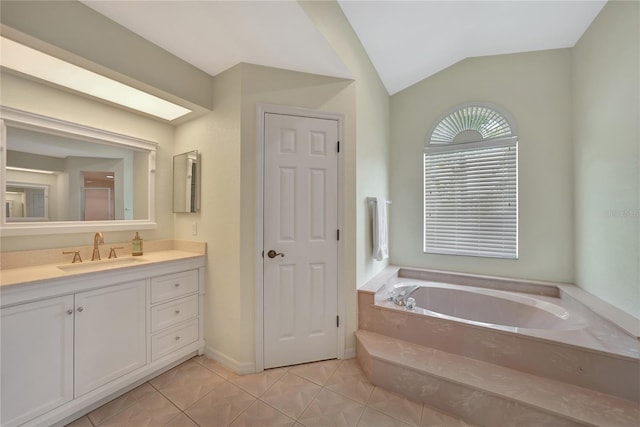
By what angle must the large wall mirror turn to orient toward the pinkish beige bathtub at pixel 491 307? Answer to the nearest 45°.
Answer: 0° — it already faces it

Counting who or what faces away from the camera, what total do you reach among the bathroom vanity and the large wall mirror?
0

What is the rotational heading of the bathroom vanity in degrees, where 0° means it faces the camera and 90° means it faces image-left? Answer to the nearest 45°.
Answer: approximately 315°

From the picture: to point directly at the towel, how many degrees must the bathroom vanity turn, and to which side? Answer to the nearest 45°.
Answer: approximately 45° to its left

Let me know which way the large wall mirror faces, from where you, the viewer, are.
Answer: facing the viewer and to the right of the viewer

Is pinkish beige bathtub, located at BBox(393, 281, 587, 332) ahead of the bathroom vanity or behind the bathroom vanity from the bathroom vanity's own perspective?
ahead

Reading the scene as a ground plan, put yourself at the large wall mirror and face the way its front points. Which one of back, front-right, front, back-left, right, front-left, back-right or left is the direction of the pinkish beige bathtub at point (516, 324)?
front

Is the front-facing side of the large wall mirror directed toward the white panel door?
yes

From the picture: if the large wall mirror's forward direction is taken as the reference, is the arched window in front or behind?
in front
